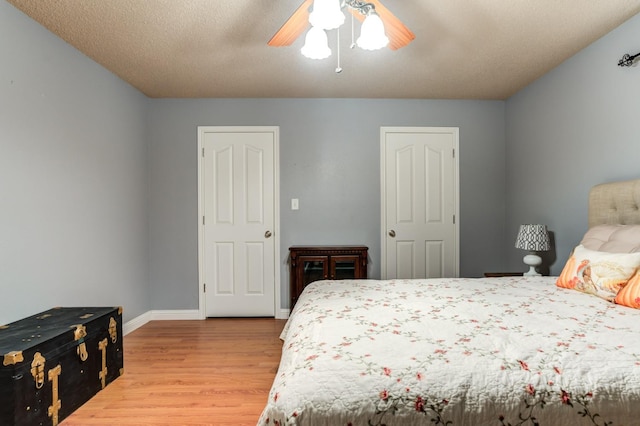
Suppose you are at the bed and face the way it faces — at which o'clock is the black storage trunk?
The black storage trunk is roughly at 12 o'clock from the bed.

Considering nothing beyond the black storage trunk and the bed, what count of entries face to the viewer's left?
1

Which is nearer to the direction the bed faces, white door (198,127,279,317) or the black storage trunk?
the black storage trunk

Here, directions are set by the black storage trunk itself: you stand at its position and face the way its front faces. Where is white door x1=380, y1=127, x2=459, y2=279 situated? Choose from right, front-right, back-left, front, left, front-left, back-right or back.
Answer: front-left

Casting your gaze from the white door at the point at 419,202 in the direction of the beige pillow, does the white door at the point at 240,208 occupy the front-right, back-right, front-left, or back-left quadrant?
back-right

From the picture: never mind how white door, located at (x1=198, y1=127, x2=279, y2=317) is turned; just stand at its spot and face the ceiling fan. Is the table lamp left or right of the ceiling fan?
left

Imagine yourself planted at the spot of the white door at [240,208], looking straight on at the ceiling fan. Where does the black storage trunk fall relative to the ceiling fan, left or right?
right

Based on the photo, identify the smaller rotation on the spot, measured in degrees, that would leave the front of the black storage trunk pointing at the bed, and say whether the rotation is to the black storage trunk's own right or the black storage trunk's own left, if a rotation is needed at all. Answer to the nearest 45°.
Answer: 0° — it already faces it

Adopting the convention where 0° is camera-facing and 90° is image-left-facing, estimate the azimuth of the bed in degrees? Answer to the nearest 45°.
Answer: approximately 90°

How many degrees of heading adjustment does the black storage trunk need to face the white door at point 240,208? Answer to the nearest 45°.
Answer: approximately 90° to its left

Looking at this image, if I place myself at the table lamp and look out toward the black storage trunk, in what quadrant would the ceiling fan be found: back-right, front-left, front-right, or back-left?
front-left

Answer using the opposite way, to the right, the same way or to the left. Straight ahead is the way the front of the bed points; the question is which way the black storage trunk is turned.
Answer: the opposite way

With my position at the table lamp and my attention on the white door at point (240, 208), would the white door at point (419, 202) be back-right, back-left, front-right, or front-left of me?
front-right

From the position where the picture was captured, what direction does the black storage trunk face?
facing the viewer and to the right of the viewer

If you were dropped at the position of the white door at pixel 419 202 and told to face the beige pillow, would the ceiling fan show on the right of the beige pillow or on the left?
right
